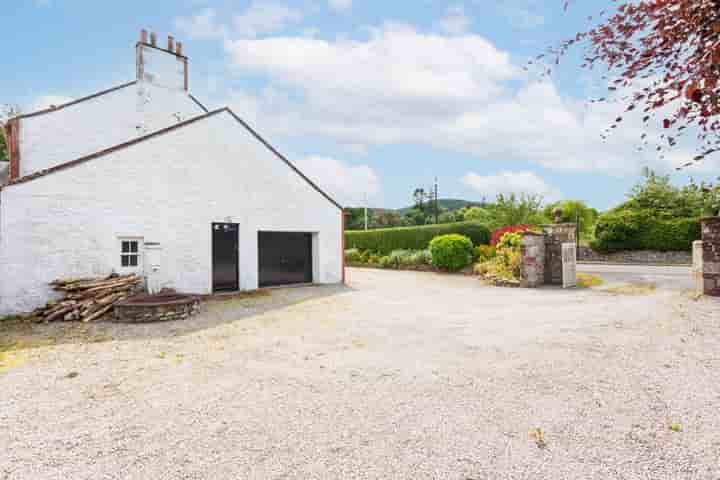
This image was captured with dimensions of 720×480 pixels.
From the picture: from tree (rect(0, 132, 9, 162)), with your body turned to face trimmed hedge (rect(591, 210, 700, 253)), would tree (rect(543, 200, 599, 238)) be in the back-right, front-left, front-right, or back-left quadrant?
front-left

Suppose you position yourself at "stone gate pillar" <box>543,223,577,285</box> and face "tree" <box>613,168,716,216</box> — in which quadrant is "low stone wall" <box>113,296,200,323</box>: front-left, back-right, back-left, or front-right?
back-left

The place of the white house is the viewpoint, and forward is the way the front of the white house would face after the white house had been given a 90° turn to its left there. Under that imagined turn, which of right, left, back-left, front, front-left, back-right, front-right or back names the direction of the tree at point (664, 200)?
front

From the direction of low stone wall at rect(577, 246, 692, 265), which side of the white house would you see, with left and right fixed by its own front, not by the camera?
left

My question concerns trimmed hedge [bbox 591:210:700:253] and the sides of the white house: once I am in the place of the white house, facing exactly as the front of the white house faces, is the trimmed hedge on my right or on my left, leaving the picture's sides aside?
on my left

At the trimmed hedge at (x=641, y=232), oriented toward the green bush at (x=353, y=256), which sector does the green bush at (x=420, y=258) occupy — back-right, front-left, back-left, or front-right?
front-left

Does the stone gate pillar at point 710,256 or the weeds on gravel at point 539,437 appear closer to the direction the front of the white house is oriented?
the weeds on gravel

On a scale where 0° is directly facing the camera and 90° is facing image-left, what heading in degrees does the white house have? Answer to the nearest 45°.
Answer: approximately 0°

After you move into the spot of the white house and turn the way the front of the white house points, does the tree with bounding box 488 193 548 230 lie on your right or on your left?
on your left

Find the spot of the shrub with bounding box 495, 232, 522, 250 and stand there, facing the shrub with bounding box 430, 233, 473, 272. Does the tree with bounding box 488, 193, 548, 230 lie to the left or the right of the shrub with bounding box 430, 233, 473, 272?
right

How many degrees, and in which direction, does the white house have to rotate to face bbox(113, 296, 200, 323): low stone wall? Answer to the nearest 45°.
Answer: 0° — it already faces it

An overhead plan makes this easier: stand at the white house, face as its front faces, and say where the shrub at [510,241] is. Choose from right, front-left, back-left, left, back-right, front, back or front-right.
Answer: left
